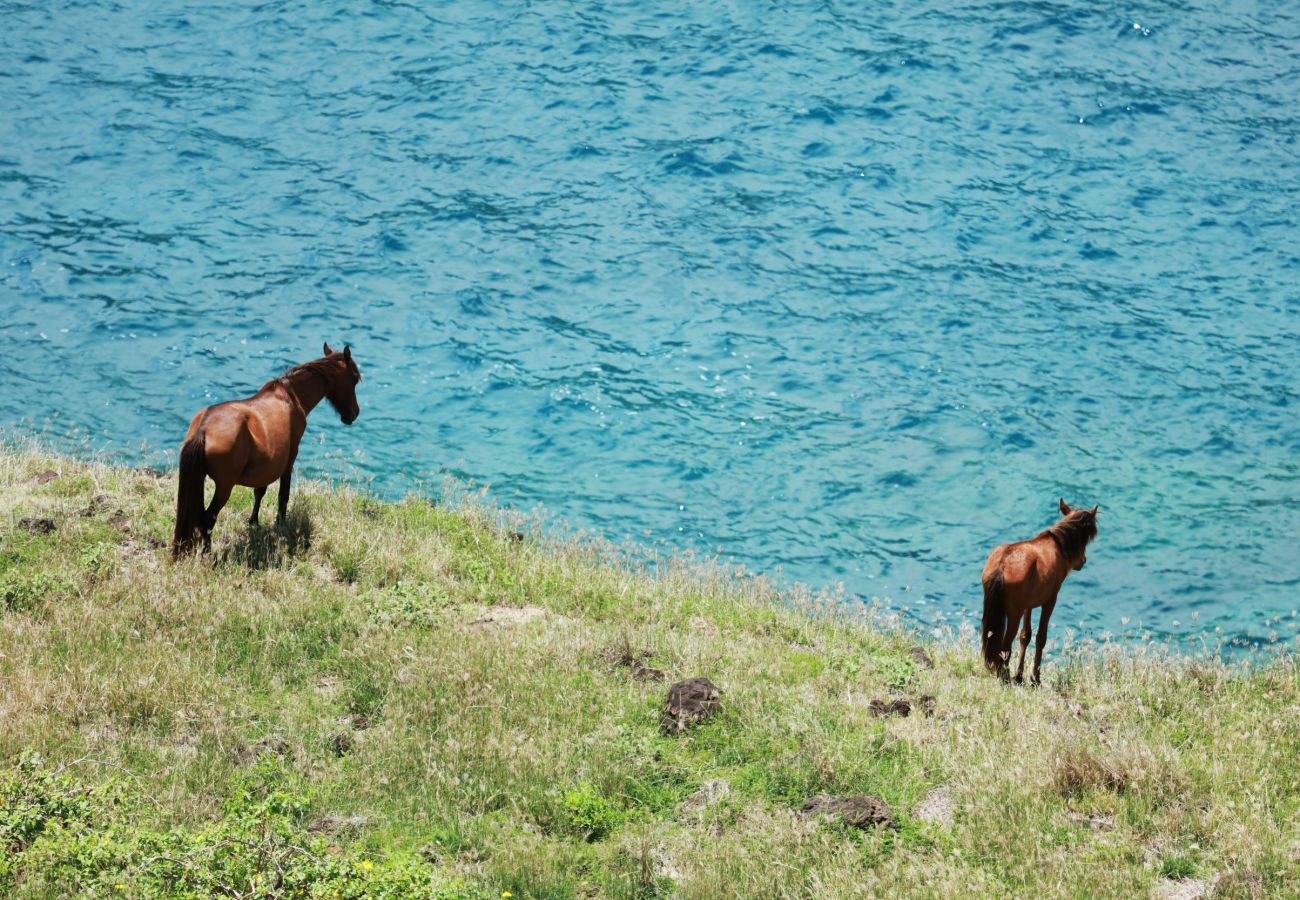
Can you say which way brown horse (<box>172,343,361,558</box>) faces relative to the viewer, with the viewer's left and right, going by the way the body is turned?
facing away from the viewer and to the right of the viewer

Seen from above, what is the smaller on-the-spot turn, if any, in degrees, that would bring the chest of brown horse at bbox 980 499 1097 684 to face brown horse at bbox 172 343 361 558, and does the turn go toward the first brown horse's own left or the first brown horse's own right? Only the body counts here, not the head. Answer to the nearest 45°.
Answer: approximately 135° to the first brown horse's own left

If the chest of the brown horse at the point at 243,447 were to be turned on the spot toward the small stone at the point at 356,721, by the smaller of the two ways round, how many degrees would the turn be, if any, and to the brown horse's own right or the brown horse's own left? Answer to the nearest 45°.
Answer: approximately 135° to the brown horse's own right

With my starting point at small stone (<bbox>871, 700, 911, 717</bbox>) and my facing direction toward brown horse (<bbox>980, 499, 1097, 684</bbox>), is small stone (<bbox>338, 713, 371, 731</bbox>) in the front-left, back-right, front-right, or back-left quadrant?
back-left

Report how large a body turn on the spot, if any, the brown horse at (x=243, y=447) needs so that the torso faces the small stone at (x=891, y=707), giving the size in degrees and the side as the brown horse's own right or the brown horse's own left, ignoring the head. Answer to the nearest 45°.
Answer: approximately 90° to the brown horse's own right

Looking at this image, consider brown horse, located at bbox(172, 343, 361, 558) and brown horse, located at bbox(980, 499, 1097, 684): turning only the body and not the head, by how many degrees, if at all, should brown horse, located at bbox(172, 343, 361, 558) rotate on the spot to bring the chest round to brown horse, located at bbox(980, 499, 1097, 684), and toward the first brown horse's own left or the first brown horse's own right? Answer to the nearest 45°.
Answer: approximately 90° to the first brown horse's own right

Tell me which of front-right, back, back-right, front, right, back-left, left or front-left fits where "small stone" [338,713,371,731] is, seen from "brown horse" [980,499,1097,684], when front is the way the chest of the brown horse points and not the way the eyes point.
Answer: back

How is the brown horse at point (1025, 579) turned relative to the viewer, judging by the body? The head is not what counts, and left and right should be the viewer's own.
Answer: facing away from the viewer and to the right of the viewer
